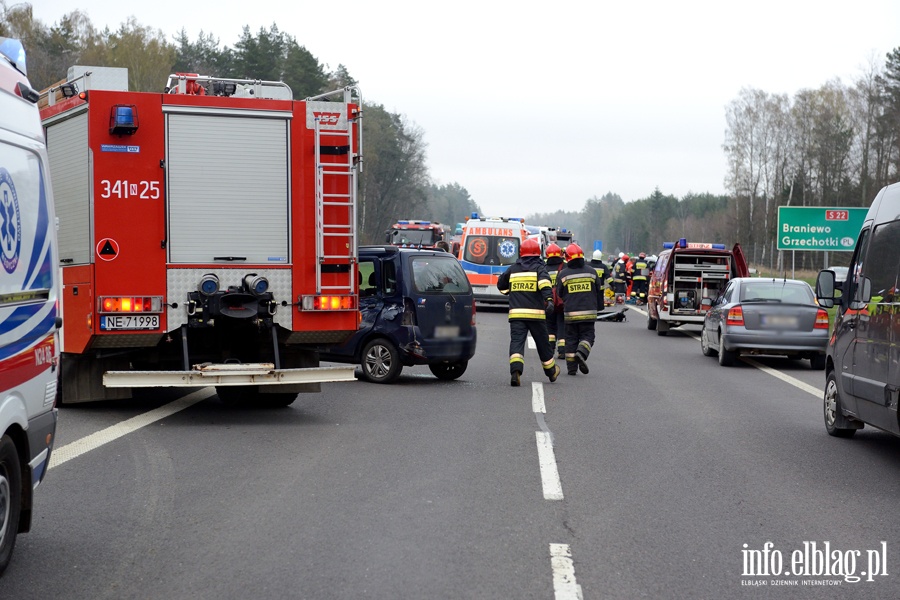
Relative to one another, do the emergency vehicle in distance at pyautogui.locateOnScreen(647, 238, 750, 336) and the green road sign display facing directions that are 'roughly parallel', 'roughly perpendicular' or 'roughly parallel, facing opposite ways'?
roughly parallel, facing opposite ways

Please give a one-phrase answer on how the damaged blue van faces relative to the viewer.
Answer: facing away from the viewer and to the left of the viewer

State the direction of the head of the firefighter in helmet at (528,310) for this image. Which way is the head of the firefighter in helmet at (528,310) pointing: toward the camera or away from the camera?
away from the camera

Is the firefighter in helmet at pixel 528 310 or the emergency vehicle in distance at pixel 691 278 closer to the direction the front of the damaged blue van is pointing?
the emergency vehicle in distance

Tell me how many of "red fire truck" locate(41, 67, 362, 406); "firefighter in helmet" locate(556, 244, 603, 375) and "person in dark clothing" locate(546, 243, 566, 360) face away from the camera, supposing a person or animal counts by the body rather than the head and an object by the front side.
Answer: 3

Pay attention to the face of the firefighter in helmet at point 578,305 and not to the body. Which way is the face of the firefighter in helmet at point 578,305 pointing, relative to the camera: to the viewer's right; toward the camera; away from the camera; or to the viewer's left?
away from the camera

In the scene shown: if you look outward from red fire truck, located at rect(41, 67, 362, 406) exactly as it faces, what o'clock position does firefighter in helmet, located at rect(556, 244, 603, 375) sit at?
The firefighter in helmet is roughly at 2 o'clock from the red fire truck.

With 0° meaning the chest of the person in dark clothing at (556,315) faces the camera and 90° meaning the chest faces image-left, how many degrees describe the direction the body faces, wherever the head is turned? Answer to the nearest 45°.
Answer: approximately 180°

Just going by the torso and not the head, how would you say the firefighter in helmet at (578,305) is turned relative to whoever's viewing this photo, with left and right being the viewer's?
facing away from the viewer

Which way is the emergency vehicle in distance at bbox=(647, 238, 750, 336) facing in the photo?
away from the camera
